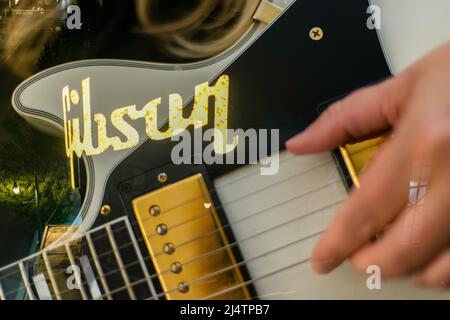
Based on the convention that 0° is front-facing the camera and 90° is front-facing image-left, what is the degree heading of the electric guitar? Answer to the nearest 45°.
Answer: approximately 0°
